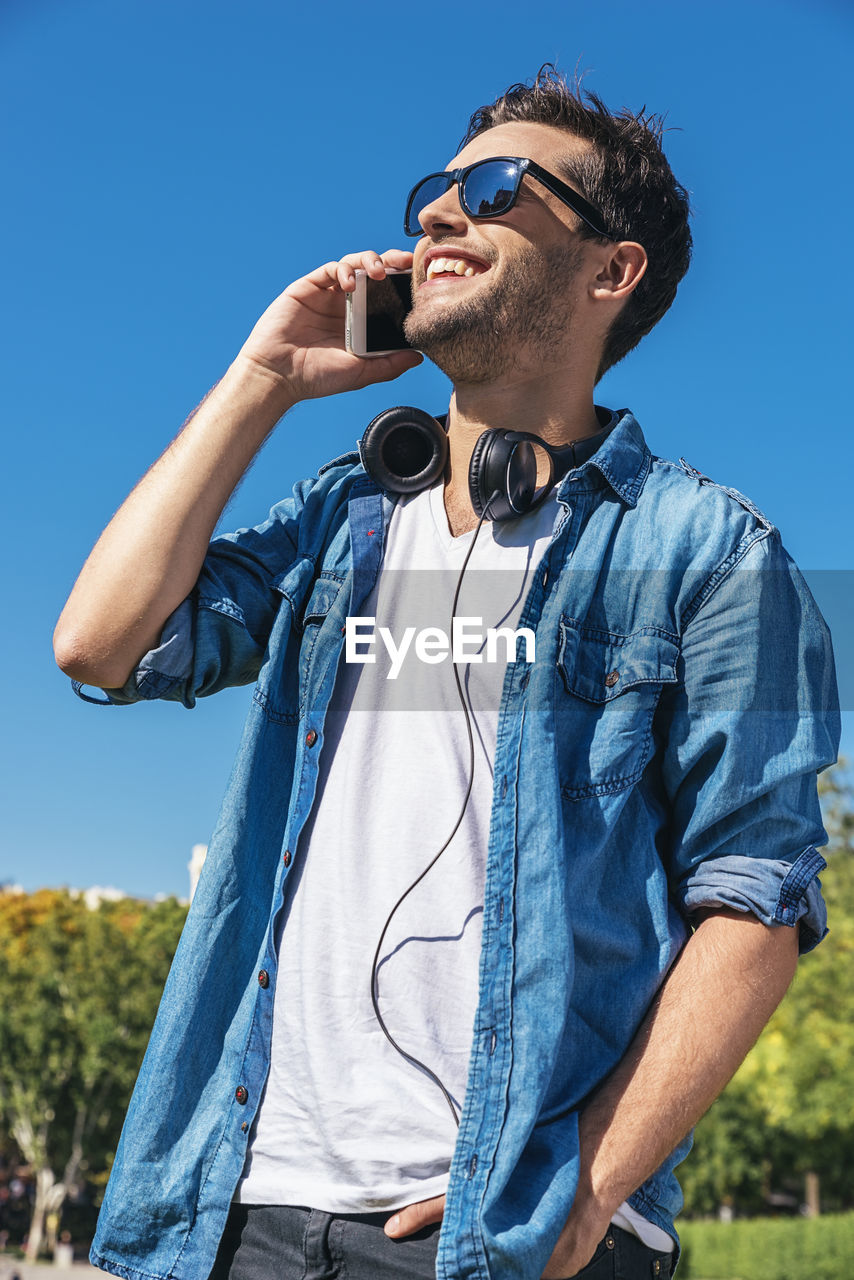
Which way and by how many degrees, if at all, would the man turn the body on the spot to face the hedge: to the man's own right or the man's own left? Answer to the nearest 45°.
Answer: approximately 135° to the man's own right

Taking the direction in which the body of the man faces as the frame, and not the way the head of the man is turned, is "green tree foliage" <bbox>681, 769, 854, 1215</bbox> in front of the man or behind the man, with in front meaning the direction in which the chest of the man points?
behind

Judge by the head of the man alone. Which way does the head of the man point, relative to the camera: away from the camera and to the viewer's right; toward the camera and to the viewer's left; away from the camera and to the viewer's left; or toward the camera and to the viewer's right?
toward the camera and to the viewer's left

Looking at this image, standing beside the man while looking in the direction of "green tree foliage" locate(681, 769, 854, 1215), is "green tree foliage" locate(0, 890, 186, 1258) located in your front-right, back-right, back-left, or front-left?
front-left

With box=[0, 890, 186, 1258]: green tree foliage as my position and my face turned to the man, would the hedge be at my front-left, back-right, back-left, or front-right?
front-left

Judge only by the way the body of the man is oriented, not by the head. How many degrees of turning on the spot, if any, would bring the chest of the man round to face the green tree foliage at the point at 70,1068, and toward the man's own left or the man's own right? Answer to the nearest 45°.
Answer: approximately 135° to the man's own right
